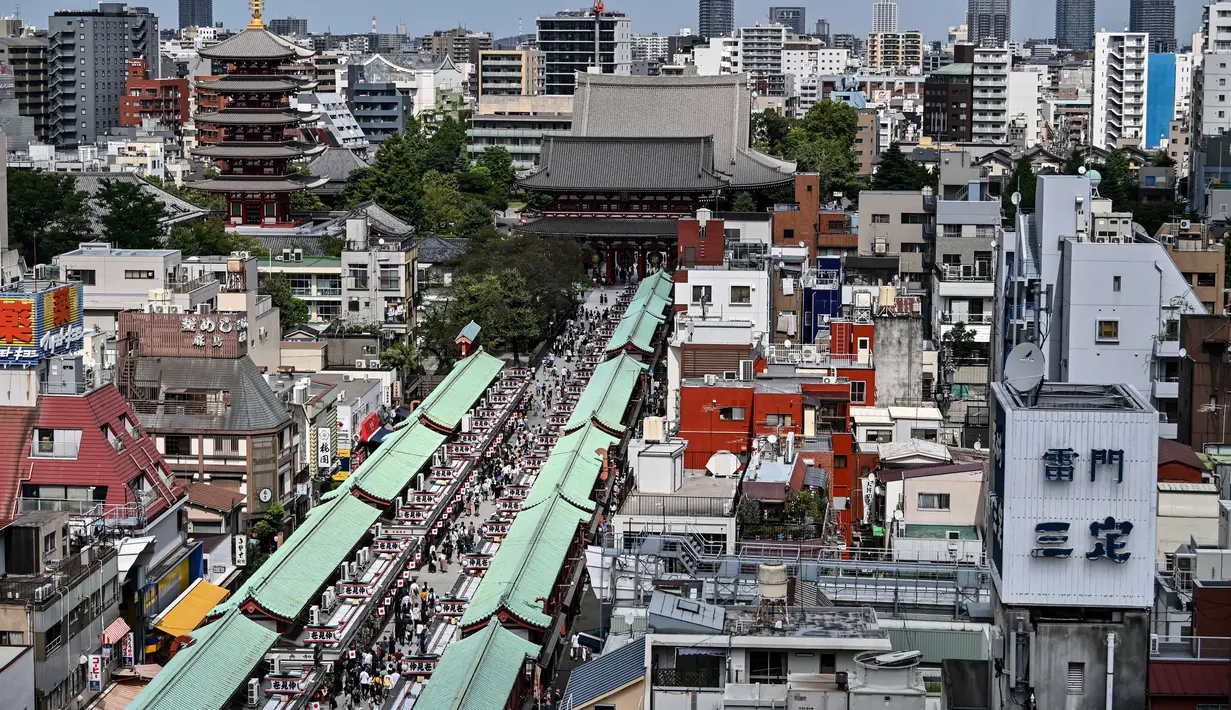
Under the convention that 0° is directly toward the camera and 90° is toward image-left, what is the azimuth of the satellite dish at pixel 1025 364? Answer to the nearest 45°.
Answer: approximately 45°

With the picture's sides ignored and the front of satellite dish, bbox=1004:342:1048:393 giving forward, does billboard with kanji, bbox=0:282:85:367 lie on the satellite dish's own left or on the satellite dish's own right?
on the satellite dish's own right
